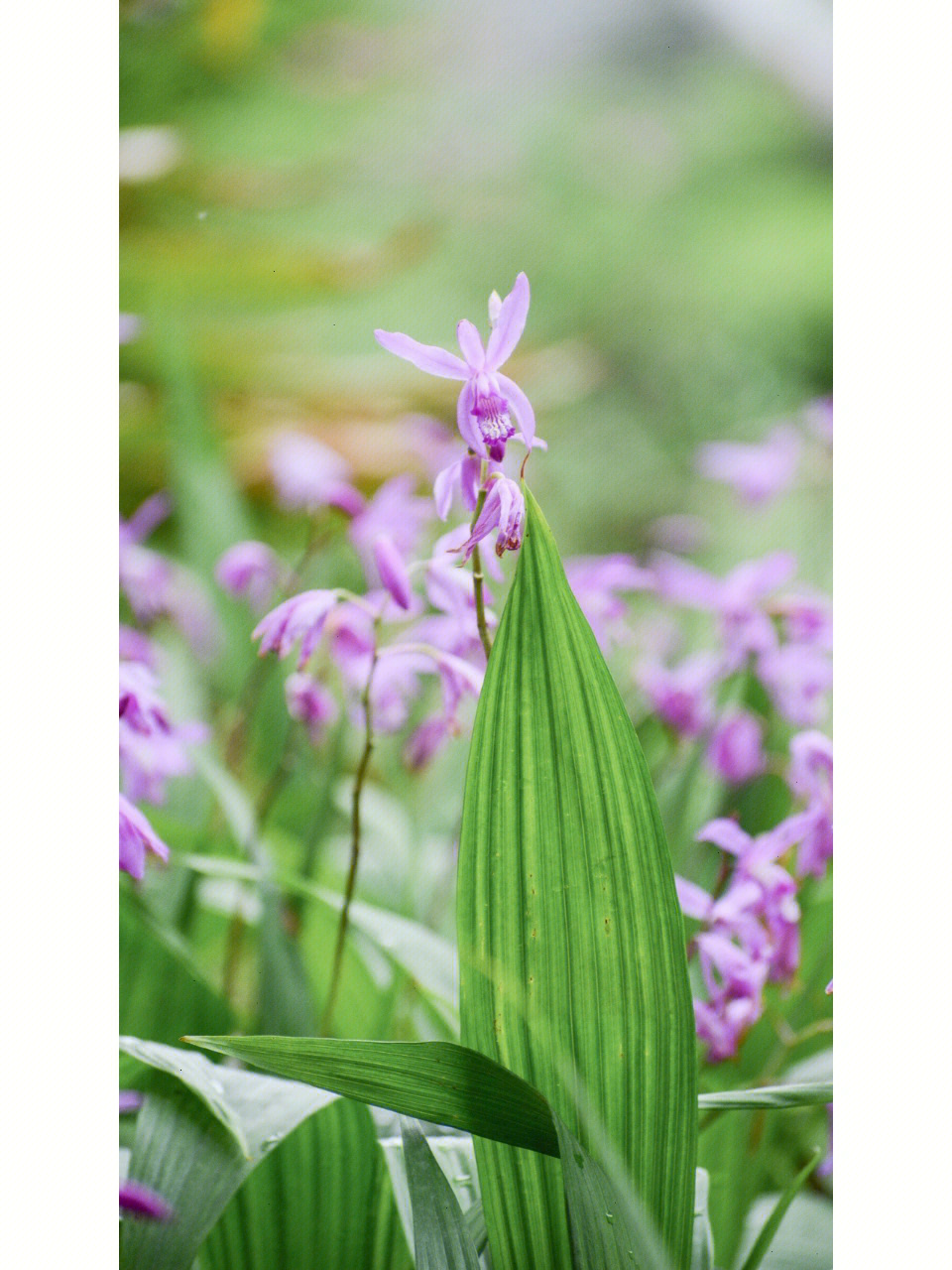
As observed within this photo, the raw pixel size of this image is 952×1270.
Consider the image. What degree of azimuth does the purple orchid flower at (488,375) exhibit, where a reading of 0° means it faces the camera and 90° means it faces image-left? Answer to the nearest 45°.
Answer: approximately 0°
